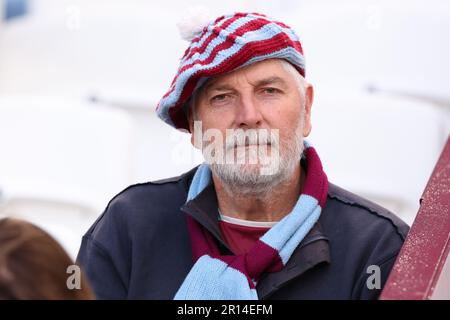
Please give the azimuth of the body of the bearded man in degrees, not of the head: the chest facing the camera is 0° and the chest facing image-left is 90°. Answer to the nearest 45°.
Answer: approximately 0°
